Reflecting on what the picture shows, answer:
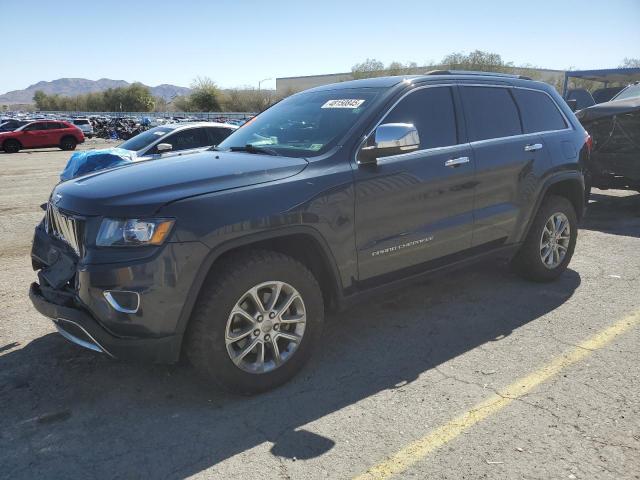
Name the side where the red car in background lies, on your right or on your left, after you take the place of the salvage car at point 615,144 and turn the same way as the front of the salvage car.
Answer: on your right

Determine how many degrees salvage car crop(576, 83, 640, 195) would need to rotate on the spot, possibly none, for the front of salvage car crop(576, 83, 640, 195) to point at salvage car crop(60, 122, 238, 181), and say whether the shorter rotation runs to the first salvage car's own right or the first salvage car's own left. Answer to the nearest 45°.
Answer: approximately 45° to the first salvage car's own right

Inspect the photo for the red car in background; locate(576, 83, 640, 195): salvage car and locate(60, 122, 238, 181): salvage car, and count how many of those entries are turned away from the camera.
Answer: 0

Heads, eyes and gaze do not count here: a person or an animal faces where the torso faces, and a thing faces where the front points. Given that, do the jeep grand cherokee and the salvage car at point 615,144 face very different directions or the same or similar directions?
same or similar directions

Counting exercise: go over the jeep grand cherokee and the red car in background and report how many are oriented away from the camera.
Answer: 0

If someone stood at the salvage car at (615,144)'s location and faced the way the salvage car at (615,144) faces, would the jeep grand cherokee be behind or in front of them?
in front

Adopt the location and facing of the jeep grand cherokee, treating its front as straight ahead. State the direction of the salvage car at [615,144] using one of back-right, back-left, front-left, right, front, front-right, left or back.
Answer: back

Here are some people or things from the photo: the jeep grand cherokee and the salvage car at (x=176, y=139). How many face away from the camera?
0

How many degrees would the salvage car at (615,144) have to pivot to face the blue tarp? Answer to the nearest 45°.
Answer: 0° — it already faces it

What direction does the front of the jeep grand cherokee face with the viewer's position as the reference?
facing the viewer and to the left of the viewer

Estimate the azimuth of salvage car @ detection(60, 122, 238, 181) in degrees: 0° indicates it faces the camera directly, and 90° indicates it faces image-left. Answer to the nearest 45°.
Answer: approximately 45°
